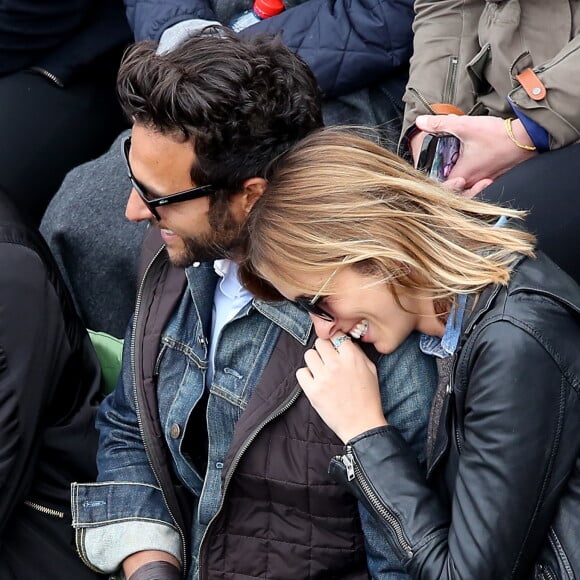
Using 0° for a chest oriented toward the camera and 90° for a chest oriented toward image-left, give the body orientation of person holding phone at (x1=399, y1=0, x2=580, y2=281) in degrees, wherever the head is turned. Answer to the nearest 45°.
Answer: approximately 45°

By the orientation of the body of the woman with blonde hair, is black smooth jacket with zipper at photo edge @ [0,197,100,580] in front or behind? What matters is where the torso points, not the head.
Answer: in front

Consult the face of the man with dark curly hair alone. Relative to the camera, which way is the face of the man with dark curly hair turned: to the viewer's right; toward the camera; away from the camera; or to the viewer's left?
to the viewer's left

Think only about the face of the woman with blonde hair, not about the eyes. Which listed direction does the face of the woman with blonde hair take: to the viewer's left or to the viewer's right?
to the viewer's left

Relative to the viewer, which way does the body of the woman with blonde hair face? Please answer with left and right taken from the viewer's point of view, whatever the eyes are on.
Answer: facing to the left of the viewer

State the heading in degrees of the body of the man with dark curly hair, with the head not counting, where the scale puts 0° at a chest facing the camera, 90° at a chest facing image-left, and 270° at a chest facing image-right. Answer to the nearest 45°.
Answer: approximately 45°

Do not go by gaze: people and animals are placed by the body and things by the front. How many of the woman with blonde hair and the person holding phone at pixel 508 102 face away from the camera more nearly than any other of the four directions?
0

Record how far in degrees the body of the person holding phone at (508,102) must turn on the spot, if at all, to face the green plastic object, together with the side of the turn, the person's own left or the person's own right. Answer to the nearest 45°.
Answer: approximately 45° to the person's own right
